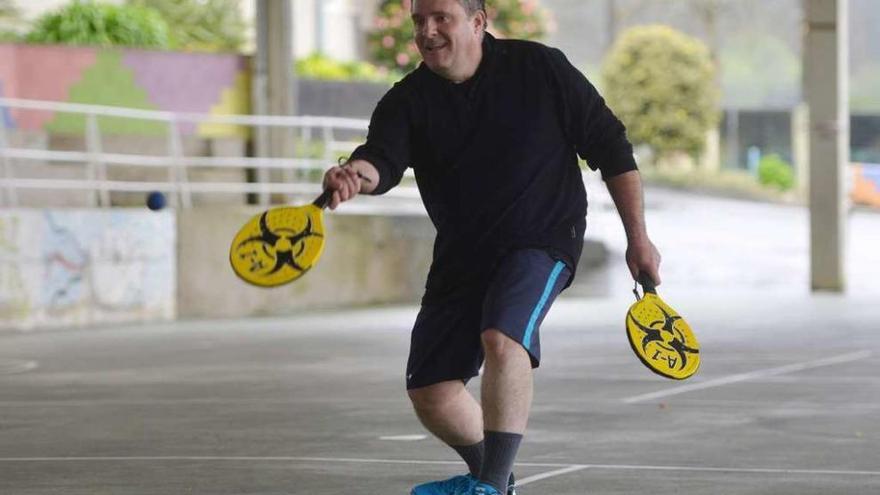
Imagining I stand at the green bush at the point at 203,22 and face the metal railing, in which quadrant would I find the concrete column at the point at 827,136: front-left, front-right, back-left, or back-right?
front-left

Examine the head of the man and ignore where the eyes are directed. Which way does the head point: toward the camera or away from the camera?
toward the camera

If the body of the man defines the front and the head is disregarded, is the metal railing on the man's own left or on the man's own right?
on the man's own right

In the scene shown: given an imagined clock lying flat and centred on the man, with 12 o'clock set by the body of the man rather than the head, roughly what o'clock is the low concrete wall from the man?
The low concrete wall is roughly at 4 o'clock from the man.

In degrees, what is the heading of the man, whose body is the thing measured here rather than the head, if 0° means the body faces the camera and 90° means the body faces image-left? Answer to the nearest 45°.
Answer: approximately 45°

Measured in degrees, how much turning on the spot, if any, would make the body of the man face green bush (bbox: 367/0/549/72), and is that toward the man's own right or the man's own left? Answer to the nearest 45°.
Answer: approximately 135° to the man's own right

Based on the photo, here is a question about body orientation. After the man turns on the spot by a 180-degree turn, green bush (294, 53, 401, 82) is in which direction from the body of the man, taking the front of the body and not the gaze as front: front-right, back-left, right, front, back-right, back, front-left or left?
front-left
